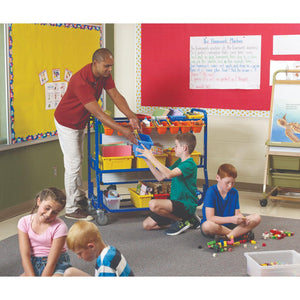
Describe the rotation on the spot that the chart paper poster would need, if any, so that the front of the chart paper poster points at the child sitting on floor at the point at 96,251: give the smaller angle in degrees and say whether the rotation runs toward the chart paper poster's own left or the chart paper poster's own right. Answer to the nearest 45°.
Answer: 0° — it already faces them

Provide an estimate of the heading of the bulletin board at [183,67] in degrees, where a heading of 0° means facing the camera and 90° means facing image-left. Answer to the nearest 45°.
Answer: approximately 0°

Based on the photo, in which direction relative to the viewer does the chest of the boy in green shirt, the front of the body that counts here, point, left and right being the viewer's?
facing to the left of the viewer

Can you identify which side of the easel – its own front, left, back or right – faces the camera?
front

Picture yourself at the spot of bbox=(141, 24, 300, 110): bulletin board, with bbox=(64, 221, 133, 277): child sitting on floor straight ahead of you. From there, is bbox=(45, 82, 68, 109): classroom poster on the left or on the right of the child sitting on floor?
right

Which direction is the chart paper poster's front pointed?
toward the camera

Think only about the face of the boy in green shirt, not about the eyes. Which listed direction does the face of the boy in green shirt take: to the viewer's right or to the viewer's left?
to the viewer's left

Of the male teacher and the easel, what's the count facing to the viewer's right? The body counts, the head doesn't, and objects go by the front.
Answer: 1

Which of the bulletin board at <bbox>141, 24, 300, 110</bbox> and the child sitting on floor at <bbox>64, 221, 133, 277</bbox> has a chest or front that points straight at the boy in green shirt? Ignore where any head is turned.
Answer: the bulletin board

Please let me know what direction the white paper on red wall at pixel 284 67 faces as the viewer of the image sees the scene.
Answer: facing the viewer

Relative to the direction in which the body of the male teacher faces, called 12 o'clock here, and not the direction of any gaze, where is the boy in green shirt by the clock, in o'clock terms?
The boy in green shirt is roughly at 1 o'clock from the male teacher.

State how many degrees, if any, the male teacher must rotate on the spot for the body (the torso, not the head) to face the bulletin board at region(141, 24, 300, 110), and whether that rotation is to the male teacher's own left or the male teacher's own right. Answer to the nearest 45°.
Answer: approximately 45° to the male teacher's own left

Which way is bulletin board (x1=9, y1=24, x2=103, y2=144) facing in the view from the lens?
facing the viewer and to the right of the viewer

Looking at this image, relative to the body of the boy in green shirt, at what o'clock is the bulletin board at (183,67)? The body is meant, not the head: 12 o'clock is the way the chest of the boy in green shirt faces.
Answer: The bulletin board is roughly at 3 o'clock from the boy in green shirt.
